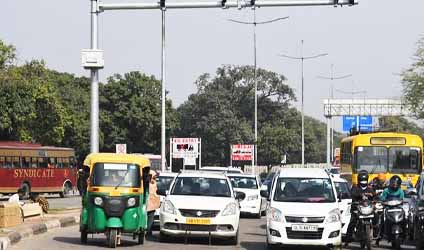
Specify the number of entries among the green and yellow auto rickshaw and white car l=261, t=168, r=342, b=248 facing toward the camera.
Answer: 2

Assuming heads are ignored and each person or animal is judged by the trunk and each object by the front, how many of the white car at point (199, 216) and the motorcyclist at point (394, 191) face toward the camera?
2

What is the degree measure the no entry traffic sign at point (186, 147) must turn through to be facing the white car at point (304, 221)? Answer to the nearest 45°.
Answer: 0° — it already faces it

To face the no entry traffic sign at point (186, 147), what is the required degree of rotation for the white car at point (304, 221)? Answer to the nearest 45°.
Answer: approximately 180°

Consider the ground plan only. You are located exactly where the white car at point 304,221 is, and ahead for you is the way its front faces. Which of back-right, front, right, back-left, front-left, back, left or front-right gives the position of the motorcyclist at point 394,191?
back-left

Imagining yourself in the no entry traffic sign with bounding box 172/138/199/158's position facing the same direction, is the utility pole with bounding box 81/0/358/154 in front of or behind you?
in front

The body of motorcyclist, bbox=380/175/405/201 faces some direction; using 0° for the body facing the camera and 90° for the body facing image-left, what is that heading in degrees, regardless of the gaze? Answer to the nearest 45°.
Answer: approximately 0°

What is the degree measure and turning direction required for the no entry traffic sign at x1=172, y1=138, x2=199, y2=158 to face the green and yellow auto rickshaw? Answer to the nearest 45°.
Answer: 0° — it already faces it
